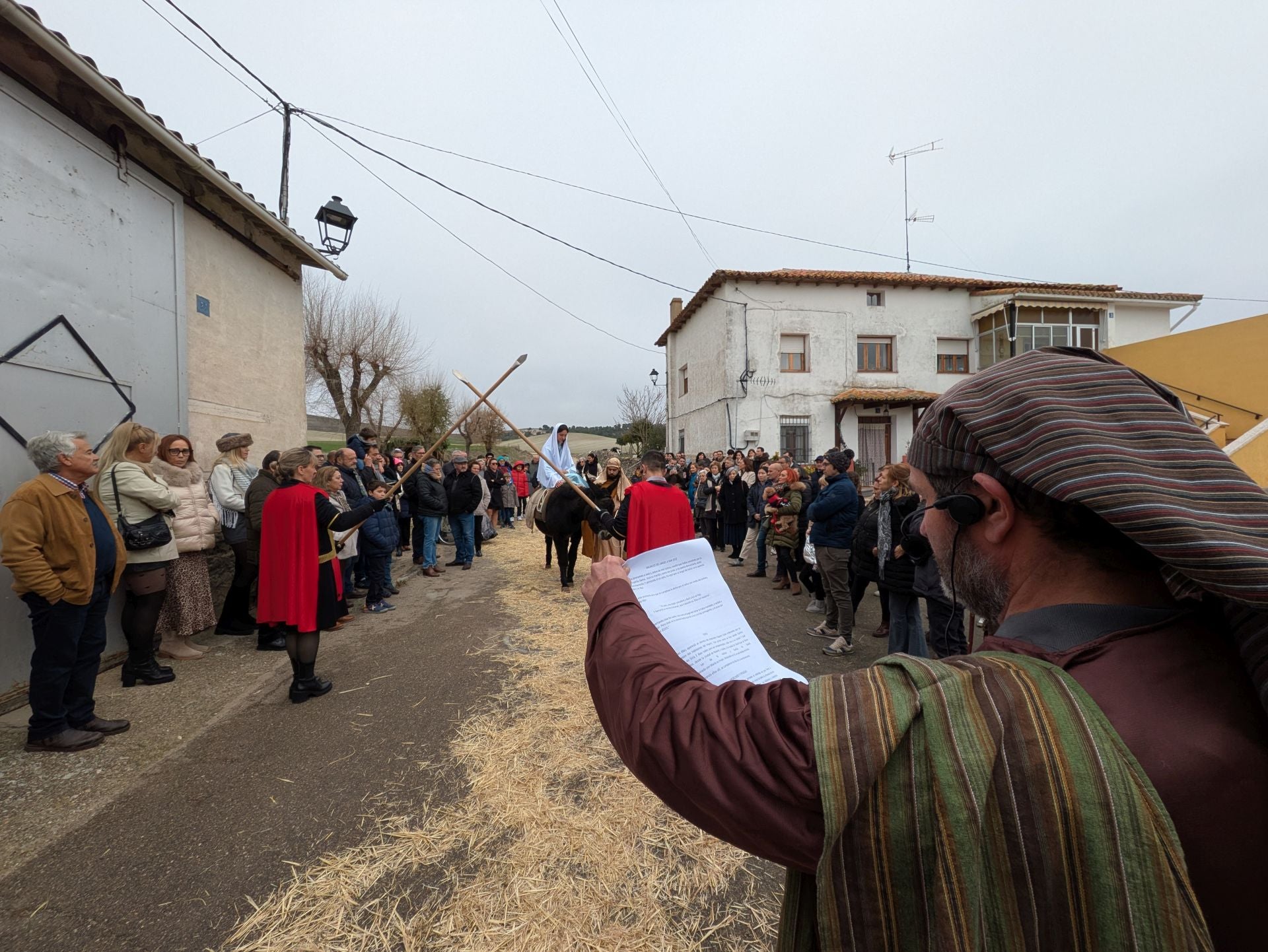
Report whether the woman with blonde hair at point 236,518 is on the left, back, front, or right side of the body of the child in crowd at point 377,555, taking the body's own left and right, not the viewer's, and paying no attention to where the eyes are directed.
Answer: right

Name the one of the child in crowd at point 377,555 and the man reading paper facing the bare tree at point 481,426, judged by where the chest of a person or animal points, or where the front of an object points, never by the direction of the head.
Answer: the man reading paper

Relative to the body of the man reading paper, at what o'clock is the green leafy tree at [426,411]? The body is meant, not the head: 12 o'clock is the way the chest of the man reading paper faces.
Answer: The green leafy tree is roughly at 12 o'clock from the man reading paper.

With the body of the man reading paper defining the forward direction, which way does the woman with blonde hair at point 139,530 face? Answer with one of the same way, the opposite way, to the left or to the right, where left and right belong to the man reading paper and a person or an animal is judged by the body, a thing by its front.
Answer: to the right

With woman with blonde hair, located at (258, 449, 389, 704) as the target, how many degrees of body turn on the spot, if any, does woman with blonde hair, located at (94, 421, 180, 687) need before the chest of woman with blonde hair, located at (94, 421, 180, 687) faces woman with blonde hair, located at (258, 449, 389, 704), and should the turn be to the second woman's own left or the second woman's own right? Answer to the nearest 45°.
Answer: approximately 45° to the second woman's own right

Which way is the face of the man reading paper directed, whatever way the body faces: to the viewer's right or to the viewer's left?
to the viewer's left

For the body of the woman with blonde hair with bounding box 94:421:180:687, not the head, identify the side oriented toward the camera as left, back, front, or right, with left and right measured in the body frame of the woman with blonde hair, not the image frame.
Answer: right

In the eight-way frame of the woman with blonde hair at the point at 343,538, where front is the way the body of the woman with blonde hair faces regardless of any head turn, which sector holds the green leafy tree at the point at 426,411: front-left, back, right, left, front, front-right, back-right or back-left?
left

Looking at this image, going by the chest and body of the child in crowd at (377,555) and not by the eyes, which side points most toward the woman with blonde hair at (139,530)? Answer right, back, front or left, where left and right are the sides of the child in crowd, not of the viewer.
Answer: right

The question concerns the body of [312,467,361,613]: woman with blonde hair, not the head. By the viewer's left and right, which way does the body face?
facing to the right of the viewer

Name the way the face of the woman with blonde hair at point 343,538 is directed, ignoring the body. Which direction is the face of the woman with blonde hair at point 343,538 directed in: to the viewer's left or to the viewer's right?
to the viewer's right

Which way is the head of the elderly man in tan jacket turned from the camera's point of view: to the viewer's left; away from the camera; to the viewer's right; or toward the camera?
to the viewer's right

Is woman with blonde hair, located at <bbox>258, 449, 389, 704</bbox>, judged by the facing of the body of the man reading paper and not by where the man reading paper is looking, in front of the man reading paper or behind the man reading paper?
in front

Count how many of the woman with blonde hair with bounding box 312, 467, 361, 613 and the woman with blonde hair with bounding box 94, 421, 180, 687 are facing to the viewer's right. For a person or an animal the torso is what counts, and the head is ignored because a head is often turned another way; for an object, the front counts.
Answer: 2

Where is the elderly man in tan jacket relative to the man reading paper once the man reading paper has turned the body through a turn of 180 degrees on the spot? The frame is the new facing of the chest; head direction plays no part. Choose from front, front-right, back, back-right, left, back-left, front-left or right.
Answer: back-right

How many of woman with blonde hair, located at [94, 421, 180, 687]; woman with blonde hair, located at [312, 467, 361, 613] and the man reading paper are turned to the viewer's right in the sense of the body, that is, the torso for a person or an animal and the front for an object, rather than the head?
2
